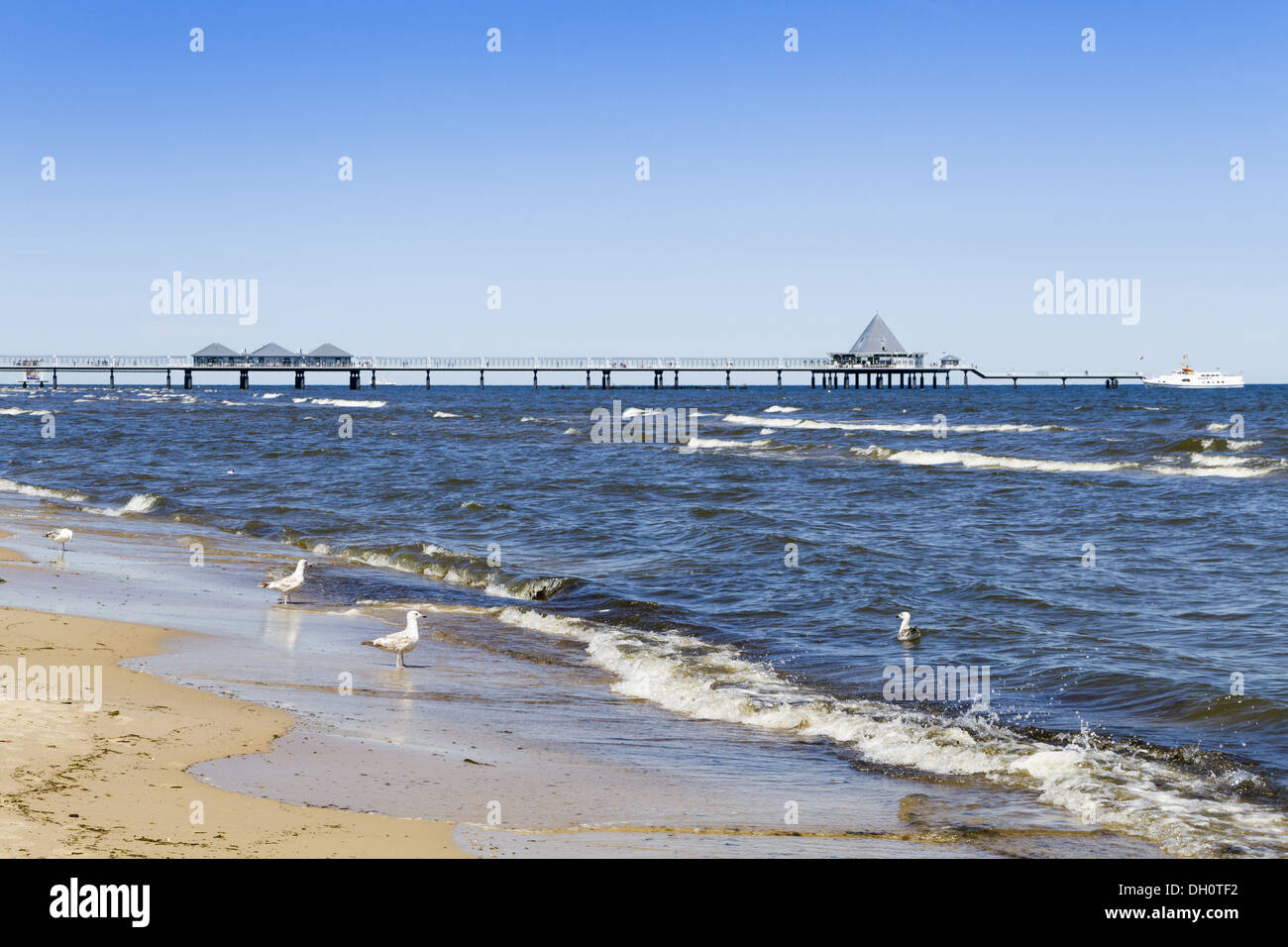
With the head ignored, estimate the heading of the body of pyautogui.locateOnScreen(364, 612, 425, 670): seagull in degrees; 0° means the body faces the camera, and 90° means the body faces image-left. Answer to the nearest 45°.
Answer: approximately 270°

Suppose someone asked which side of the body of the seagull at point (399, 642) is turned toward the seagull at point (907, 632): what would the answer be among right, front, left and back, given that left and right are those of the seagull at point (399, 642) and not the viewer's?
front

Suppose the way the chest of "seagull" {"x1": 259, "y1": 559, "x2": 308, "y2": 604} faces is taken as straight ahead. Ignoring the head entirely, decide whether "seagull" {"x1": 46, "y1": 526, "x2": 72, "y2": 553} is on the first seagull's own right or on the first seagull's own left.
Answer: on the first seagull's own left

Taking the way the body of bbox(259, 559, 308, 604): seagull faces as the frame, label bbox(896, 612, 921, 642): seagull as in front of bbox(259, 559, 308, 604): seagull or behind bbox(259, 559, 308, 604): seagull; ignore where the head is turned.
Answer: in front

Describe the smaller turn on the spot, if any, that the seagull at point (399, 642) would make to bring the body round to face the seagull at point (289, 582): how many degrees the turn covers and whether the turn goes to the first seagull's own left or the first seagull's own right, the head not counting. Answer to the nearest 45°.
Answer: approximately 90° to the first seagull's own left

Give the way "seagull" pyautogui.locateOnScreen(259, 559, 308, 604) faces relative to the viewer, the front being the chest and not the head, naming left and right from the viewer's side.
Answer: facing to the right of the viewer

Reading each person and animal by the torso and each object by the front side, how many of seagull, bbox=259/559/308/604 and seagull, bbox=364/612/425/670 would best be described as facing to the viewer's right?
2
